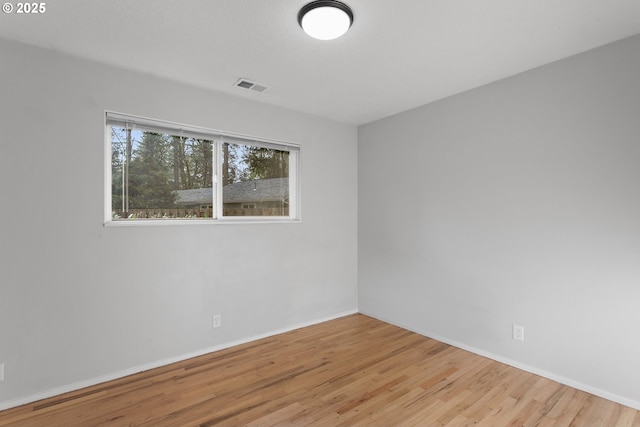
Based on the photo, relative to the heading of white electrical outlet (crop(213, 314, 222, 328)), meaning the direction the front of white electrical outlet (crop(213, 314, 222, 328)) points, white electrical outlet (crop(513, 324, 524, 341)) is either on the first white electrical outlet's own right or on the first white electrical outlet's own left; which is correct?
on the first white electrical outlet's own left

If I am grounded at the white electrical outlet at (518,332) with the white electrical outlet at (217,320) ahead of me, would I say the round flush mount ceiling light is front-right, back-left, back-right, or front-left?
front-left

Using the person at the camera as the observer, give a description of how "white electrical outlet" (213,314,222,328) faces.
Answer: facing the viewer
